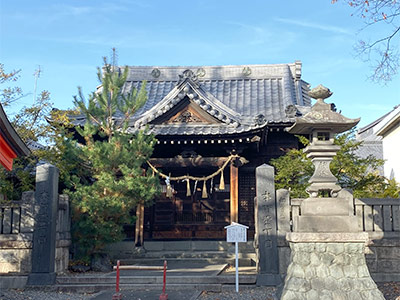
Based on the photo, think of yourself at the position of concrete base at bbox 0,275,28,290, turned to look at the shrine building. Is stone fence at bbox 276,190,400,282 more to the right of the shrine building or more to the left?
right

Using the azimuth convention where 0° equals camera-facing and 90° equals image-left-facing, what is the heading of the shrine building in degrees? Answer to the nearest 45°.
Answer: approximately 0°

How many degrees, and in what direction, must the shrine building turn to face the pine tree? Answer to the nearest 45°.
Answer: approximately 45° to its right

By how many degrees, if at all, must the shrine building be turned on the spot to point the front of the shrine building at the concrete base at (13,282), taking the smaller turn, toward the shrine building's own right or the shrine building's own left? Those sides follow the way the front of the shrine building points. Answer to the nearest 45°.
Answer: approximately 45° to the shrine building's own right

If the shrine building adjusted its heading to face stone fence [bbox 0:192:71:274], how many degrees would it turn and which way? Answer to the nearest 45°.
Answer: approximately 45° to its right

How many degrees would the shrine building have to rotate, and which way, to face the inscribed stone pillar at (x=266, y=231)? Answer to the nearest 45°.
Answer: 0° — it already faces it

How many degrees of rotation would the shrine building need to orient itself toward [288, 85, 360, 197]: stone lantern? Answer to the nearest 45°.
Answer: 0° — it already faces it
